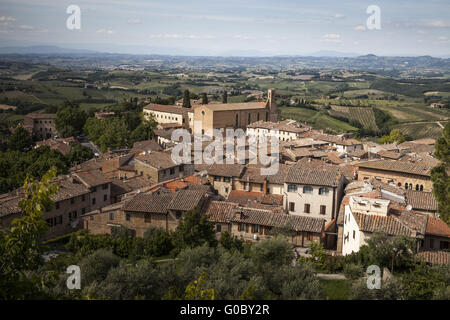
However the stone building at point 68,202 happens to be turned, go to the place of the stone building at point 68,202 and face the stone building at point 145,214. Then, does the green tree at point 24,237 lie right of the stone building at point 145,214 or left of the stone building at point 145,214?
right

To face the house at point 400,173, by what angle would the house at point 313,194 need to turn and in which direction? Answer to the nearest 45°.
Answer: approximately 135° to its left

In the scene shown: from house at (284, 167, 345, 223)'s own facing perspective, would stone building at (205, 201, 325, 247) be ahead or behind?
ahead

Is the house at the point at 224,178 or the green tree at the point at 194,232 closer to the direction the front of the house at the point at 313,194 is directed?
the green tree

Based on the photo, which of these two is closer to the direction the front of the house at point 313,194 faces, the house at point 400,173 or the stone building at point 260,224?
the stone building

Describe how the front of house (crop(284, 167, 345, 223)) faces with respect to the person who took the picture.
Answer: facing the viewer

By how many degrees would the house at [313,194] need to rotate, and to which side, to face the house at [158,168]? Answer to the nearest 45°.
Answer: approximately 135° to its right

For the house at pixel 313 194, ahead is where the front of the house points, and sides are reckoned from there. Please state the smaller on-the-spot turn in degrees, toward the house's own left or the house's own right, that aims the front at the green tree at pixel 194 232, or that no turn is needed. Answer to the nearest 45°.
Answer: approximately 45° to the house's own right

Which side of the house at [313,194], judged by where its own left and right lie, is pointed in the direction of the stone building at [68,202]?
right

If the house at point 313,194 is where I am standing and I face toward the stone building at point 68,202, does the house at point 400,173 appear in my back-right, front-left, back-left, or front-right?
back-right
